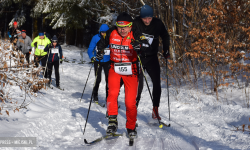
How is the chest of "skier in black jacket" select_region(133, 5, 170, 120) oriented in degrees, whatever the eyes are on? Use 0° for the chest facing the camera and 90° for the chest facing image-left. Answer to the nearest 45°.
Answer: approximately 0°

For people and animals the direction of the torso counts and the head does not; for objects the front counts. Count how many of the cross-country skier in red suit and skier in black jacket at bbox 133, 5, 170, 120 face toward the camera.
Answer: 2

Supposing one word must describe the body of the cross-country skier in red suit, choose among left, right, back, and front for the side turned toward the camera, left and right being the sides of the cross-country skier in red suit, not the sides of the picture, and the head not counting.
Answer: front

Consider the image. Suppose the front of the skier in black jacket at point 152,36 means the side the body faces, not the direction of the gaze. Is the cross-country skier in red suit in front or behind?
in front

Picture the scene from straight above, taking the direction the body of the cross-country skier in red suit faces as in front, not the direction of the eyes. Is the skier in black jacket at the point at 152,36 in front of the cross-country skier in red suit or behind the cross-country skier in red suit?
behind
